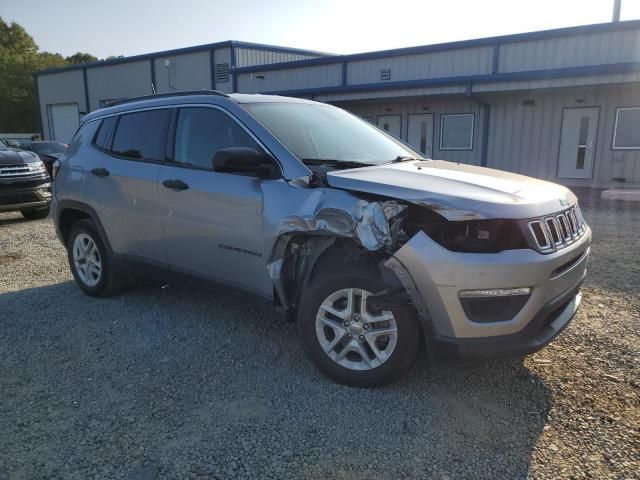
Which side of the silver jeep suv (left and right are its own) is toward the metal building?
left

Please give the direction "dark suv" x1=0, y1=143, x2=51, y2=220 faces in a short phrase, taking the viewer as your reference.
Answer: facing the viewer and to the right of the viewer

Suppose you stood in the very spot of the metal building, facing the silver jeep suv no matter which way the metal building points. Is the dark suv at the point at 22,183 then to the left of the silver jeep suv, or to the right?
right

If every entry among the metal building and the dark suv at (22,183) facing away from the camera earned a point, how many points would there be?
0

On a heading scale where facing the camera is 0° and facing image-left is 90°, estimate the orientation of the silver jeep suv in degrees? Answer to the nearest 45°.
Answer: approximately 315°

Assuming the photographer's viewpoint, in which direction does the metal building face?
facing the viewer and to the left of the viewer

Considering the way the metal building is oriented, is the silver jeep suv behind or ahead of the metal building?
ahead

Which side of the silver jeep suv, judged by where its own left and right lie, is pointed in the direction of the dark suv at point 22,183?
back

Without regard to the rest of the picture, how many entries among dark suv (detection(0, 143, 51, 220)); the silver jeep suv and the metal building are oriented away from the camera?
0
